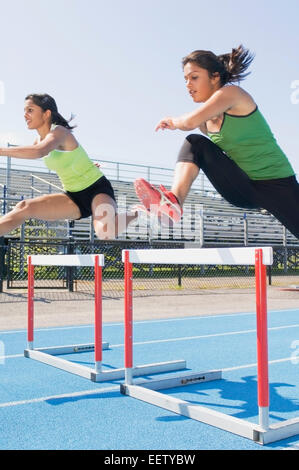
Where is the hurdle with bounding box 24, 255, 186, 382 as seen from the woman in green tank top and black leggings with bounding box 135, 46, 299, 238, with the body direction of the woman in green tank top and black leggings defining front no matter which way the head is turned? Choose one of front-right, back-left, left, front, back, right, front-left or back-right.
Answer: right

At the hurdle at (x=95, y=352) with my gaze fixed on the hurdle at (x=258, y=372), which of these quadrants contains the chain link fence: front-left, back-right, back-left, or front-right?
back-left

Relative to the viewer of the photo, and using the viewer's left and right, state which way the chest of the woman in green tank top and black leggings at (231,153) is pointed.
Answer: facing the viewer and to the left of the viewer

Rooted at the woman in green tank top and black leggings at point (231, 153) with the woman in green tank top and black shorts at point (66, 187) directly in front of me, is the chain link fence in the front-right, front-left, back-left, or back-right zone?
front-right

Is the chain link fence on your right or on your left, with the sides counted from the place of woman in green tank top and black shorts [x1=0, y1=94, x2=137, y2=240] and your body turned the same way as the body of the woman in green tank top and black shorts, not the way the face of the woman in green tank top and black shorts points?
on your right

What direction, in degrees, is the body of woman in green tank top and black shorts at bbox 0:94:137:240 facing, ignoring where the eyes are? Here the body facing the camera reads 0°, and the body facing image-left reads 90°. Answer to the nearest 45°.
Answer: approximately 90°

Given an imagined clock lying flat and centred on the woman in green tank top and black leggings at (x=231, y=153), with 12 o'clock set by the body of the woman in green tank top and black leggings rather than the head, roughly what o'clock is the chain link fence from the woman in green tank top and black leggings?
The chain link fence is roughly at 4 o'clock from the woman in green tank top and black leggings.

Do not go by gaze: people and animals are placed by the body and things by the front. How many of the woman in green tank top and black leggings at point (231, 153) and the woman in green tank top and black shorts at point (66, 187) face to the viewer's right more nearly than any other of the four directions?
0

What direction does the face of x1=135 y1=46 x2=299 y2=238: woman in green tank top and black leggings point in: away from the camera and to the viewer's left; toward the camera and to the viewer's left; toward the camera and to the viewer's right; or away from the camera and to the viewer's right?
toward the camera and to the viewer's left

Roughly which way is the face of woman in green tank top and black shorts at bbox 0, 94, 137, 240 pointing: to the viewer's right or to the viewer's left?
to the viewer's left

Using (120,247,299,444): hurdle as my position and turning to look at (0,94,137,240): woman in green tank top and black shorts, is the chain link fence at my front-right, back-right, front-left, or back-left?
front-right
